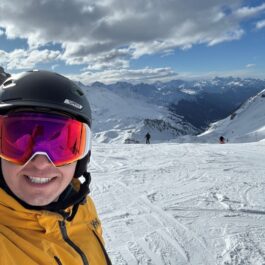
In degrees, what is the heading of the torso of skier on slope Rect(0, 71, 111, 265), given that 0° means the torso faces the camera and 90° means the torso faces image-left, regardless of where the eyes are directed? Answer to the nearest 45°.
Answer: approximately 0°
